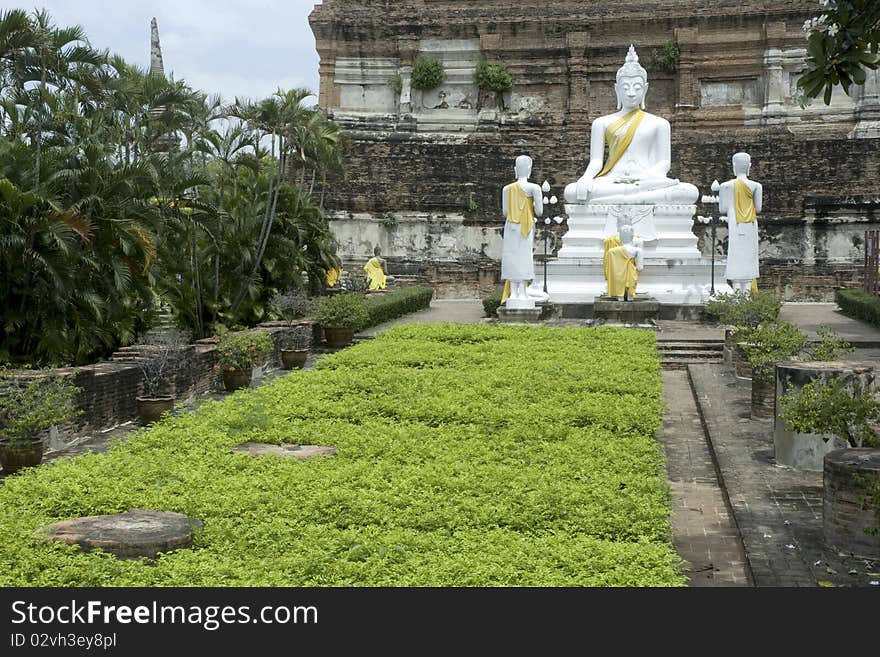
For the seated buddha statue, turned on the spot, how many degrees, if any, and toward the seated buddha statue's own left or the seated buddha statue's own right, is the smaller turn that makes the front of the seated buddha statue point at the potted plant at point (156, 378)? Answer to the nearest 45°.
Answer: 0° — it already faces it

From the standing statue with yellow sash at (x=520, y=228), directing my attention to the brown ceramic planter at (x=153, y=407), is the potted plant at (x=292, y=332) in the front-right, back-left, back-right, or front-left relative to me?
front-right

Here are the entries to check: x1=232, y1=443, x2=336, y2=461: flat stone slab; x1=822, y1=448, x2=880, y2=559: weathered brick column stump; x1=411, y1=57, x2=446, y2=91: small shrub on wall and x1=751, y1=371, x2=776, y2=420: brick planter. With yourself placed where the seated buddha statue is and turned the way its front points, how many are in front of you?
3

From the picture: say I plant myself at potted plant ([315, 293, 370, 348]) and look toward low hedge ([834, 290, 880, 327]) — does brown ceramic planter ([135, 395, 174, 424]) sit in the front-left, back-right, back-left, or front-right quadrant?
back-right

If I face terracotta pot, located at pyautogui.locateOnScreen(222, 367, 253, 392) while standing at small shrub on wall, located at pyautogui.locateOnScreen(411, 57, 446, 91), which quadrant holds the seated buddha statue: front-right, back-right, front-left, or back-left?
front-left

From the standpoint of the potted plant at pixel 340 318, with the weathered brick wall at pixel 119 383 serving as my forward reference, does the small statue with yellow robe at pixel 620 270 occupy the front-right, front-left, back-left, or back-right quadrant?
back-left

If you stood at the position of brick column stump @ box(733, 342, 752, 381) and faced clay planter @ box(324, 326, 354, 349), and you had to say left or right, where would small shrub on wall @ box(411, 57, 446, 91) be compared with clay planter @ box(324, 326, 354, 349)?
right

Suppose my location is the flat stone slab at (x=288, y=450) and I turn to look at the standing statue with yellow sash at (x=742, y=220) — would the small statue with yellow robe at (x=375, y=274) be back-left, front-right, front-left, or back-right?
front-left

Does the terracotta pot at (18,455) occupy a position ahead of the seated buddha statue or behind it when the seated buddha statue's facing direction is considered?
ahead

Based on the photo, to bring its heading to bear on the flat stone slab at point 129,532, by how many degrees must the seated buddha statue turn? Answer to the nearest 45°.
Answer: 0° — it already faces it

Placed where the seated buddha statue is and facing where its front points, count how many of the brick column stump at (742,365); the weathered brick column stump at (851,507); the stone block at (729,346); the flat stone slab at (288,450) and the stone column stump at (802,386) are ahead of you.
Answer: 5

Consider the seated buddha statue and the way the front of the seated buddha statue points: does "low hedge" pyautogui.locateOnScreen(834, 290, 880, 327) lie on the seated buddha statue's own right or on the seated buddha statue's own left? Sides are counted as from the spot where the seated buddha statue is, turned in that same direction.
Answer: on the seated buddha statue's own left

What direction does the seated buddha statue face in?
toward the camera

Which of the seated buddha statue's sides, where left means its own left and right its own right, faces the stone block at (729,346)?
front

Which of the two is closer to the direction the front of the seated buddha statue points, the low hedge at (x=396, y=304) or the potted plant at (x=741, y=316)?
the potted plant

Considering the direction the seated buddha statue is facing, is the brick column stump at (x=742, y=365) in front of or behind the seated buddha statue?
in front

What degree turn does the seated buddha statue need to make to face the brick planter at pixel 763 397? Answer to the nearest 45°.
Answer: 0° — it already faces it

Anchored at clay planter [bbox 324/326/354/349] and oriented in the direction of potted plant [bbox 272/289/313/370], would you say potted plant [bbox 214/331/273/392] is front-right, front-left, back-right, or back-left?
front-left

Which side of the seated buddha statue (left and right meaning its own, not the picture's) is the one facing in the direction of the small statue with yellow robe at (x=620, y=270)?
front
